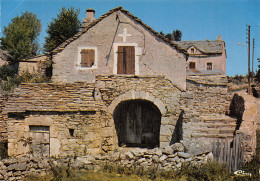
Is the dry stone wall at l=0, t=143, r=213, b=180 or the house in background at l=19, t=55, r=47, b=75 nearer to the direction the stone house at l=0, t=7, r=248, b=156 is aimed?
the dry stone wall

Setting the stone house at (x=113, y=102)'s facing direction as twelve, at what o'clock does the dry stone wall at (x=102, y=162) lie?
The dry stone wall is roughly at 12 o'clock from the stone house.

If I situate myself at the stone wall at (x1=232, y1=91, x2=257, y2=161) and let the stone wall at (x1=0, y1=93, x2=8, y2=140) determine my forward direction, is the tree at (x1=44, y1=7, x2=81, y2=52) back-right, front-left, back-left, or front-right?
front-right

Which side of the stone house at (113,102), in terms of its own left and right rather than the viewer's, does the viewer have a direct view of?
front

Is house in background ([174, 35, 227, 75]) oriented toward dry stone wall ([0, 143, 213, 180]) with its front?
yes

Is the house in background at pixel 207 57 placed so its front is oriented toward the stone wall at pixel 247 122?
yes

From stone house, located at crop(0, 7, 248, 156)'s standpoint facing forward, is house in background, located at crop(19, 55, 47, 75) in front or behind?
behind

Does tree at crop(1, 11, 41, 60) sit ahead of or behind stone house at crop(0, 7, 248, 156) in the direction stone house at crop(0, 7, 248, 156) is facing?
behind

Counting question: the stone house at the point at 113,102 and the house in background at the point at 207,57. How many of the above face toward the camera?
2

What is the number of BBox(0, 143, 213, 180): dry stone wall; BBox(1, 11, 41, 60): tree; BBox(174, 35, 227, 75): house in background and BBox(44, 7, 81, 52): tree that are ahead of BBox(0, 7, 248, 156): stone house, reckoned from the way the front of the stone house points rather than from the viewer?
1
